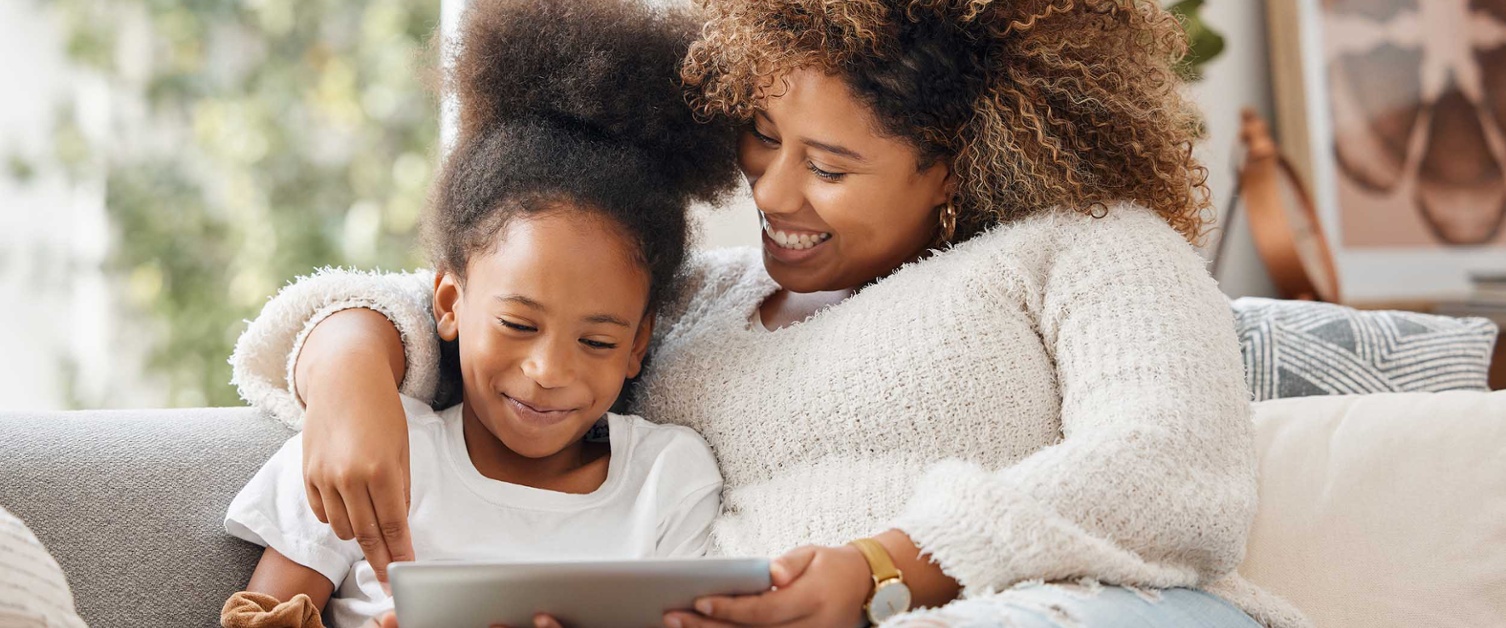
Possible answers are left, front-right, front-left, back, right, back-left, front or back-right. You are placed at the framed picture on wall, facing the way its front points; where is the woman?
front

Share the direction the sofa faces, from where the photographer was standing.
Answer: facing the viewer

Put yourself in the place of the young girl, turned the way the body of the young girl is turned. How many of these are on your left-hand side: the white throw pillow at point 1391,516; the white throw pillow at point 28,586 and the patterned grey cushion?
2

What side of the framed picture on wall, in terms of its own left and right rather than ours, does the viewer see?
front

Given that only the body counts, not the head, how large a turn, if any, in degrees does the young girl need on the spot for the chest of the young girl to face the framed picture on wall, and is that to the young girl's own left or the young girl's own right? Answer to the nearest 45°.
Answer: approximately 135° to the young girl's own left

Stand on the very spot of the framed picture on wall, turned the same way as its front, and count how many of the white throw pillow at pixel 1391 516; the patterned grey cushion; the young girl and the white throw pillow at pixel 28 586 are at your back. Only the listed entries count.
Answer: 0

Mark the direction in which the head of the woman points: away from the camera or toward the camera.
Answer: toward the camera

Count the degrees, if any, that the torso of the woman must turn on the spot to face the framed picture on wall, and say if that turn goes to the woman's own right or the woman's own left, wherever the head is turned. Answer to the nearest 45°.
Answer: approximately 180°

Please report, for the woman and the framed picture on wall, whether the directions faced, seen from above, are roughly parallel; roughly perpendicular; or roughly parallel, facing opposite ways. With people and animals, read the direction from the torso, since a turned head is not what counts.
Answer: roughly parallel

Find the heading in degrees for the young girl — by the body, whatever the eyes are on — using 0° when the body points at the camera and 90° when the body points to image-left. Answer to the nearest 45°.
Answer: approximately 0°

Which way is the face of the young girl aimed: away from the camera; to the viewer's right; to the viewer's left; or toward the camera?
toward the camera

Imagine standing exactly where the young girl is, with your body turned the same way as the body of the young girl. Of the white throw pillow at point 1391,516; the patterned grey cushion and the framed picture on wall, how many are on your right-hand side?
0
